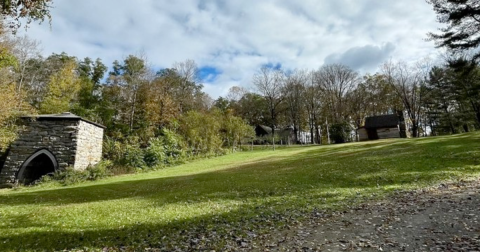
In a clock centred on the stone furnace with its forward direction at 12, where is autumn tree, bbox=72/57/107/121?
The autumn tree is roughly at 5 o'clock from the stone furnace.

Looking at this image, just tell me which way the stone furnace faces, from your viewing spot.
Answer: facing the viewer and to the left of the viewer

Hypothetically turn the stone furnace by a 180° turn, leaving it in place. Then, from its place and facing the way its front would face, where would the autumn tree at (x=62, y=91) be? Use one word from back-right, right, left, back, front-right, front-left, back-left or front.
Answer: front-left

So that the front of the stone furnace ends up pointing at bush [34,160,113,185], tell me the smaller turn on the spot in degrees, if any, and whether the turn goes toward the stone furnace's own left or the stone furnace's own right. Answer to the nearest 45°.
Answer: approximately 90° to the stone furnace's own left

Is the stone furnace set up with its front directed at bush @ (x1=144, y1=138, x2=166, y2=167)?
no

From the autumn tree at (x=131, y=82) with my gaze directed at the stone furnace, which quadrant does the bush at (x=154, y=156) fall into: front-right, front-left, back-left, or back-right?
front-left

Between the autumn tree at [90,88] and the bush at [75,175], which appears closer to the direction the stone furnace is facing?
the bush
